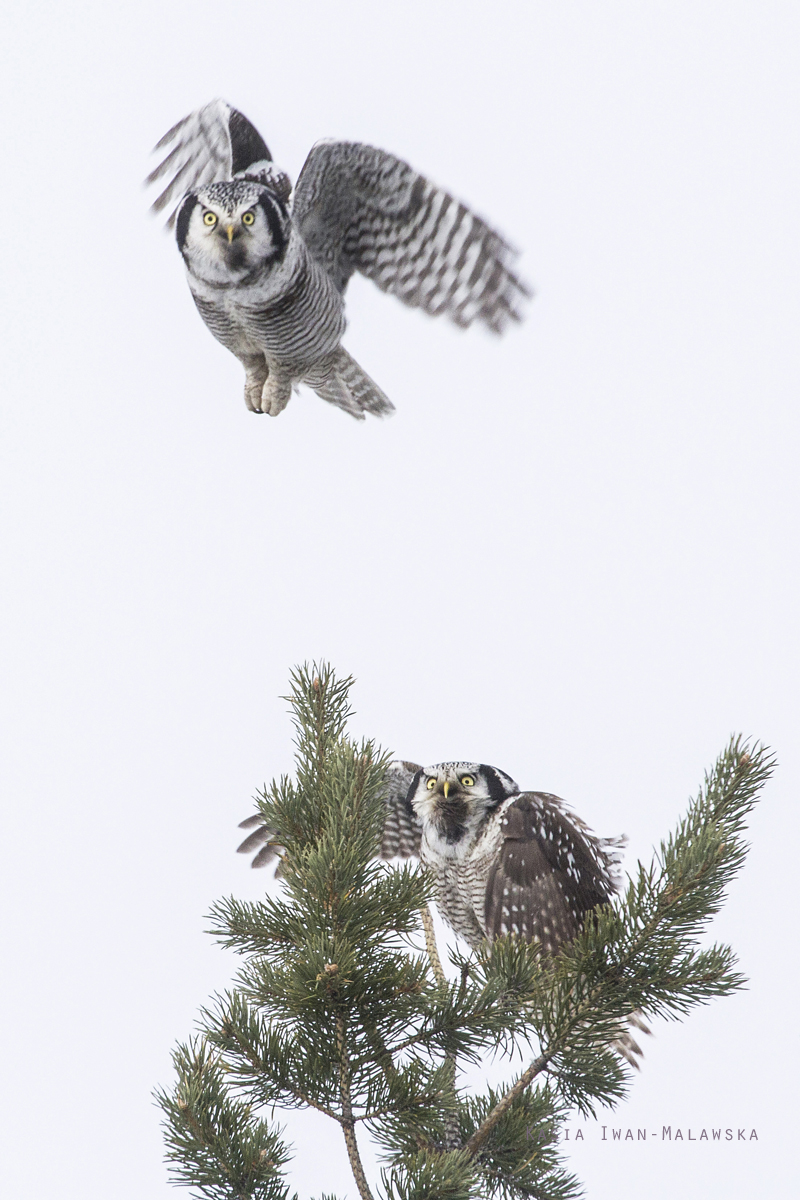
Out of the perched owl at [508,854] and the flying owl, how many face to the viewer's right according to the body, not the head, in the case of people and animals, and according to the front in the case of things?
0

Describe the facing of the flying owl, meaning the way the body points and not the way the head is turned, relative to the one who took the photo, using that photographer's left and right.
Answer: facing the viewer and to the left of the viewer
